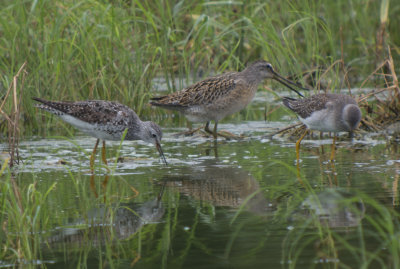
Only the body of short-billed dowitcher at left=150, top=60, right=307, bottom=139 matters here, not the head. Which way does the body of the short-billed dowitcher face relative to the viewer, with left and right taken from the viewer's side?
facing to the right of the viewer

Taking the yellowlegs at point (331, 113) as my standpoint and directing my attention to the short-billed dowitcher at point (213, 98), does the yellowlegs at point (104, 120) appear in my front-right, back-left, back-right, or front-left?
front-left

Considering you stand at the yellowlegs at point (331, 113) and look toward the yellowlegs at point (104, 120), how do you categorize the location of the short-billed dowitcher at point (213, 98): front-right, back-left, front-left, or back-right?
front-right

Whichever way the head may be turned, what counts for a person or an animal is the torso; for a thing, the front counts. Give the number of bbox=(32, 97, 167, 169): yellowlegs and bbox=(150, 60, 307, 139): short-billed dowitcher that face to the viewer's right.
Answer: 2

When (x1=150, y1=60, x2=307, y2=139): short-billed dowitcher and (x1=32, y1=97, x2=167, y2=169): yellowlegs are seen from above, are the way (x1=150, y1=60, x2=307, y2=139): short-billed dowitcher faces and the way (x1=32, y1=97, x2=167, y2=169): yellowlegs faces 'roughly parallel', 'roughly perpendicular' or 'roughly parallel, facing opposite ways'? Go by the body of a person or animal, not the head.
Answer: roughly parallel

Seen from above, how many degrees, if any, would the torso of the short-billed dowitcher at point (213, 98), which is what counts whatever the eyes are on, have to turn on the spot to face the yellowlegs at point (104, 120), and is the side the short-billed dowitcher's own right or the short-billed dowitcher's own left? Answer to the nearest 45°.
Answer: approximately 135° to the short-billed dowitcher's own right

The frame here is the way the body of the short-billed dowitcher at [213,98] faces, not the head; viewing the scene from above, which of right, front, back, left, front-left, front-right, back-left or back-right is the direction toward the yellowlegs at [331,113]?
front-right
